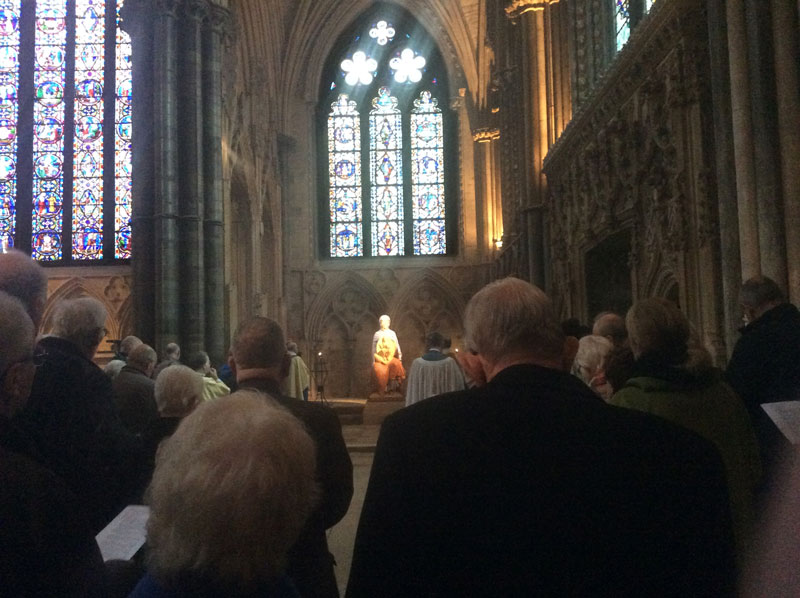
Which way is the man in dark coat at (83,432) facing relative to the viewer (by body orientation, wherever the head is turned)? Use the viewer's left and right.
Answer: facing away from the viewer and to the right of the viewer

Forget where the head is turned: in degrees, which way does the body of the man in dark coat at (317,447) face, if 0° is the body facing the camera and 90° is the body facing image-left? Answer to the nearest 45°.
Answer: approximately 180°

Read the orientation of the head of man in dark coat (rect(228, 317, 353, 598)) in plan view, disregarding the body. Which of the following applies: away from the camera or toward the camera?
away from the camera

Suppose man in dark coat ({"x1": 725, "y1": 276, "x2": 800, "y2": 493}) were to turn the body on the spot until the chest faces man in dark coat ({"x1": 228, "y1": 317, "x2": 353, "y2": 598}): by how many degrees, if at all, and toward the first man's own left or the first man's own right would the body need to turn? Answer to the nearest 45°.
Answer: approximately 90° to the first man's own left

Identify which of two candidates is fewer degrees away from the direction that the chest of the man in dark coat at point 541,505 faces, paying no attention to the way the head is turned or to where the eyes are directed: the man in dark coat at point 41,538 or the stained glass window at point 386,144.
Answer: the stained glass window

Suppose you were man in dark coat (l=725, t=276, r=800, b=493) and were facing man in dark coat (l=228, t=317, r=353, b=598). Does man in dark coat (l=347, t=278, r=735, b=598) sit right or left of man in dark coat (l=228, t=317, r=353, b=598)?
left

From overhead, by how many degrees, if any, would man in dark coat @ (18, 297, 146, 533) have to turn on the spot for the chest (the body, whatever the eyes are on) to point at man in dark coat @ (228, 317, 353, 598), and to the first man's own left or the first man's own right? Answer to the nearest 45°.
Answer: approximately 90° to the first man's own right

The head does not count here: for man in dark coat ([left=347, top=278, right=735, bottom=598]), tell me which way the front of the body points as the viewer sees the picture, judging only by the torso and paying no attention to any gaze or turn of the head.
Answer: away from the camera

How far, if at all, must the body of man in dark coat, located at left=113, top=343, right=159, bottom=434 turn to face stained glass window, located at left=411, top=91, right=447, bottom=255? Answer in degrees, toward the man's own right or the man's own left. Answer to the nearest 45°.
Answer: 0° — they already face it

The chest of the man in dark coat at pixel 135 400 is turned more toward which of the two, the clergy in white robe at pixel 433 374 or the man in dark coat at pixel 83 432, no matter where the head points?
the clergy in white robe

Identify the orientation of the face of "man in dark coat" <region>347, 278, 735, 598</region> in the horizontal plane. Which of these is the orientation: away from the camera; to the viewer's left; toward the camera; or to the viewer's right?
away from the camera
